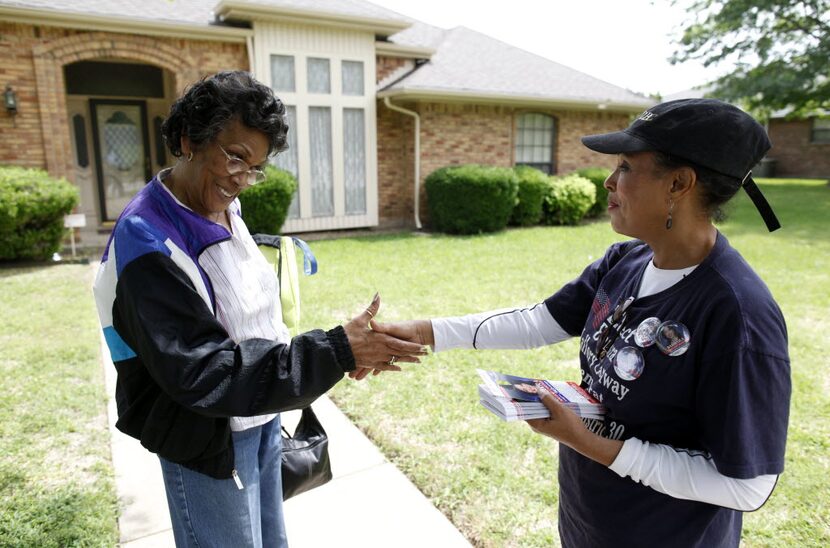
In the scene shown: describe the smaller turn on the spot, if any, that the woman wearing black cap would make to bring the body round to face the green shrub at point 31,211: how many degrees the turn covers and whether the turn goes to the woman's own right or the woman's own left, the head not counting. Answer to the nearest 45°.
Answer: approximately 90° to the woman's own right

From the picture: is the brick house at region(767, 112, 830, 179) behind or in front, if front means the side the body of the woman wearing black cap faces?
behind

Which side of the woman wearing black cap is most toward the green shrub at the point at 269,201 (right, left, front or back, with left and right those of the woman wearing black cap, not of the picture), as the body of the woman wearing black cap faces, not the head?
right

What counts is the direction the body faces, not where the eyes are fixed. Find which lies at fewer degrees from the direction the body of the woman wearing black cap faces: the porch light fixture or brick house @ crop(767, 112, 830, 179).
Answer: the porch light fixture

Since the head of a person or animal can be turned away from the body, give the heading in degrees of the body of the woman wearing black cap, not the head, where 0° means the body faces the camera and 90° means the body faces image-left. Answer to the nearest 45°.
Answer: approximately 45°

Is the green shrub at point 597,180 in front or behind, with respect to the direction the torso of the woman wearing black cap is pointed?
behind

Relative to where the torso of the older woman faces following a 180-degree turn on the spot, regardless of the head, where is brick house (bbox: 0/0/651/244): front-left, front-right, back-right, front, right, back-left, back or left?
front-right

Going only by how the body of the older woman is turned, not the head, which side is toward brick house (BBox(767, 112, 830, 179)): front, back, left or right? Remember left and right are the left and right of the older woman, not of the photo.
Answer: left

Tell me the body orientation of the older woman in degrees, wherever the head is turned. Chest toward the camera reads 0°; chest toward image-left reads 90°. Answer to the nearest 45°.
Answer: approximately 315°

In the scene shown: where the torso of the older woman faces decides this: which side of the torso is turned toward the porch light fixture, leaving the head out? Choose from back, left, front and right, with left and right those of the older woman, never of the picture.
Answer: back

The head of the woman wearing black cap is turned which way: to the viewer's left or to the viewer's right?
to the viewer's left

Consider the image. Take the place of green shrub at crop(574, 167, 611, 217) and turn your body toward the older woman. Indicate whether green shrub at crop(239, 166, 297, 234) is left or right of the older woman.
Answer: right

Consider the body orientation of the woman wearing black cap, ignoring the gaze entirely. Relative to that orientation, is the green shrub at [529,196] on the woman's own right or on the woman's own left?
on the woman's own right
